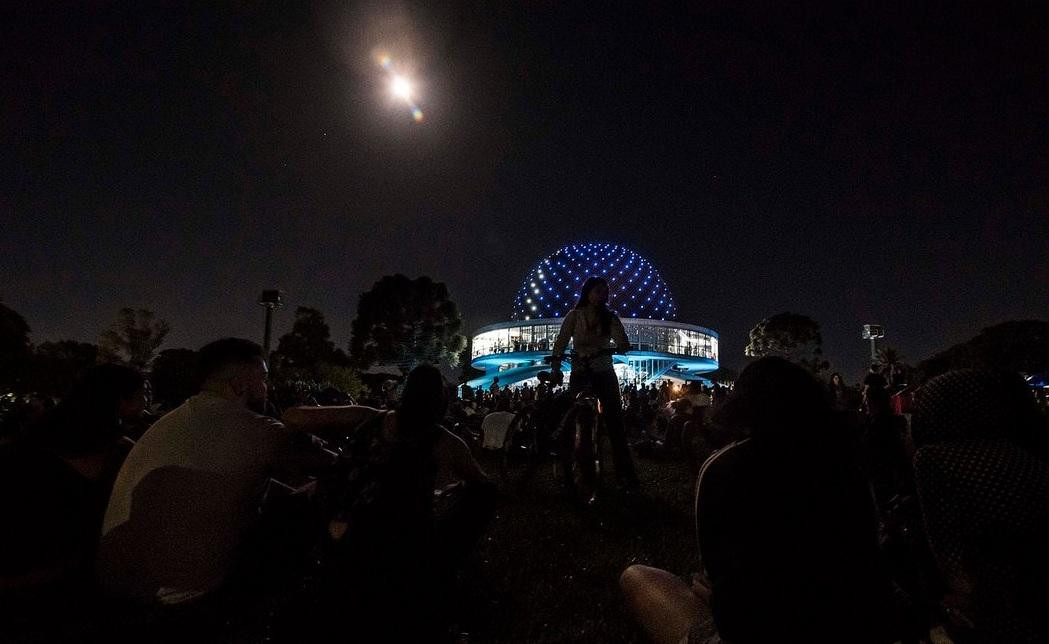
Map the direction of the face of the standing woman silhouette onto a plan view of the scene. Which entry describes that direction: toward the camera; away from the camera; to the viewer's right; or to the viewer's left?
toward the camera

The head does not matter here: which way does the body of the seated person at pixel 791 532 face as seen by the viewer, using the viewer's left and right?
facing away from the viewer and to the left of the viewer

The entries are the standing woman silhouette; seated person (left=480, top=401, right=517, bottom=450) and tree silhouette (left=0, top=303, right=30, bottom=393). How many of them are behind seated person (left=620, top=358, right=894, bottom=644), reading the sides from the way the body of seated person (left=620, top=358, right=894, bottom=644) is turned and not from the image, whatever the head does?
0

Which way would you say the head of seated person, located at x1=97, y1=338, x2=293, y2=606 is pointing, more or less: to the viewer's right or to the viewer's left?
to the viewer's right

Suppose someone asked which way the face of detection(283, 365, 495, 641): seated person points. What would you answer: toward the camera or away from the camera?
away from the camera

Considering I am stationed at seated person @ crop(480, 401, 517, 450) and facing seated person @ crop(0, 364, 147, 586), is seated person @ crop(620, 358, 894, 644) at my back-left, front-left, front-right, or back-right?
front-left

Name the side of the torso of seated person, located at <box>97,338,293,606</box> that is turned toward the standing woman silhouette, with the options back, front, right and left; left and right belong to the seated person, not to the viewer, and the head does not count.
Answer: front

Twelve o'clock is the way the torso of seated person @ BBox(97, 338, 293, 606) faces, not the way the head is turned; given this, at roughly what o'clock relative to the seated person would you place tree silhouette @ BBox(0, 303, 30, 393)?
The tree silhouette is roughly at 10 o'clock from the seated person.

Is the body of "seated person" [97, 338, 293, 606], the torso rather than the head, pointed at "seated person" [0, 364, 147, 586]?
no

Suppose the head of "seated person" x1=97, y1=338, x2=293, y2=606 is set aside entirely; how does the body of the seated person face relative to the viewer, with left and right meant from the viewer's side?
facing away from the viewer and to the right of the viewer

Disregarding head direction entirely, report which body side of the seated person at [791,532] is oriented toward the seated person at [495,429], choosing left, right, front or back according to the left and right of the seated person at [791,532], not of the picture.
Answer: front

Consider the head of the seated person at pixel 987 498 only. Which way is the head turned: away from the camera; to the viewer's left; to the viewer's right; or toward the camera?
away from the camera

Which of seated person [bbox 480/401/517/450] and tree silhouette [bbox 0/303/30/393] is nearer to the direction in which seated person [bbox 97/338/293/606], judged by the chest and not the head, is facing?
the seated person

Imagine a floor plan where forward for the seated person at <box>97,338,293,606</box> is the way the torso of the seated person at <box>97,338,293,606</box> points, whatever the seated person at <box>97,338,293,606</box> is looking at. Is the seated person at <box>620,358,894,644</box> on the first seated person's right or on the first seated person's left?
on the first seated person's right

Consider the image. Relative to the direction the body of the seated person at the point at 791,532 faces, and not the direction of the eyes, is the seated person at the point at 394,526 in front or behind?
in front

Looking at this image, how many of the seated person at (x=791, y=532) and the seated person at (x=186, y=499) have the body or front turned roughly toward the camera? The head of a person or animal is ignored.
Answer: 0
